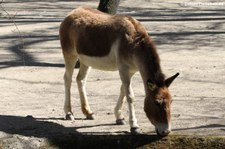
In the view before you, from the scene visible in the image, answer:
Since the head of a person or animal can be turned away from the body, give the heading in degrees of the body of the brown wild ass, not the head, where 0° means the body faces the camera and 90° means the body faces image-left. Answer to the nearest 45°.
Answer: approximately 315°

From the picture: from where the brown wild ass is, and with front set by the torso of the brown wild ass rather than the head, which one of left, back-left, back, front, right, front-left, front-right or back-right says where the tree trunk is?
back-left
